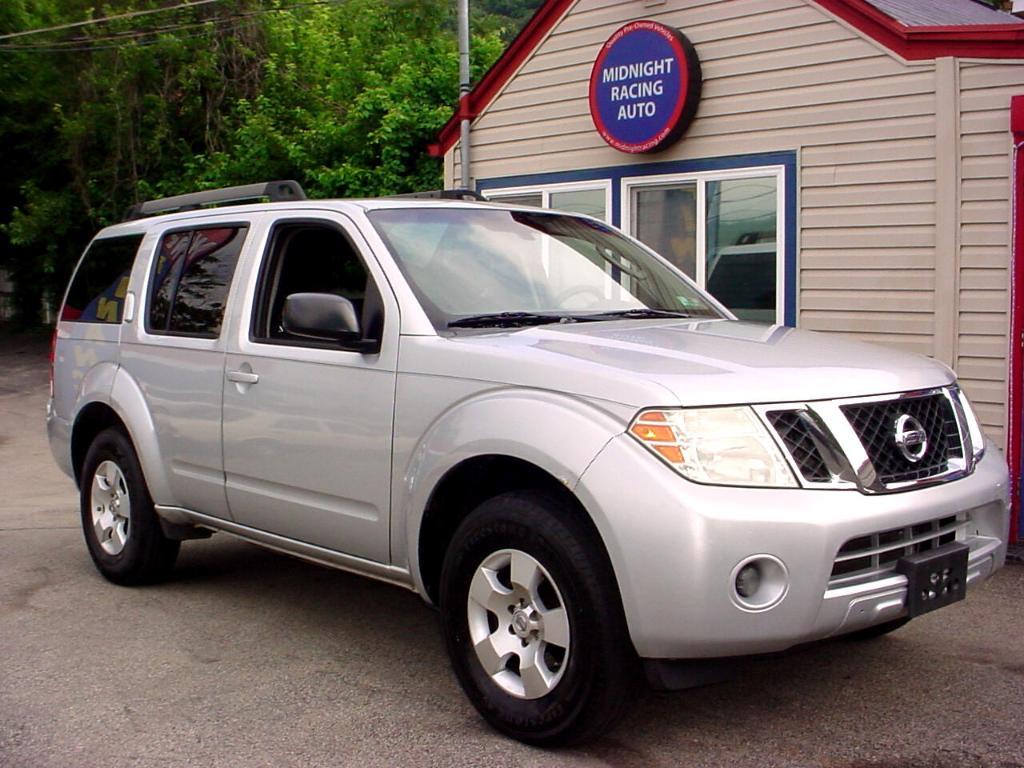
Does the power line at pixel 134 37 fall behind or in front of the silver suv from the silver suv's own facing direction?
behind

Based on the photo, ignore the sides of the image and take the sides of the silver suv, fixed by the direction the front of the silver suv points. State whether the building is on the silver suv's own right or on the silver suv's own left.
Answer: on the silver suv's own left

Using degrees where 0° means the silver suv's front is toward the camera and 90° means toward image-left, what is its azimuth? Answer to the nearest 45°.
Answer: approximately 315°

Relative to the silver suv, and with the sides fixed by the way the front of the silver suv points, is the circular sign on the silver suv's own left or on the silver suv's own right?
on the silver suv's own left

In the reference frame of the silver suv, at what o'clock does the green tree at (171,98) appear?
The green tree is roughly at 7 o'clock from the silver suv.
